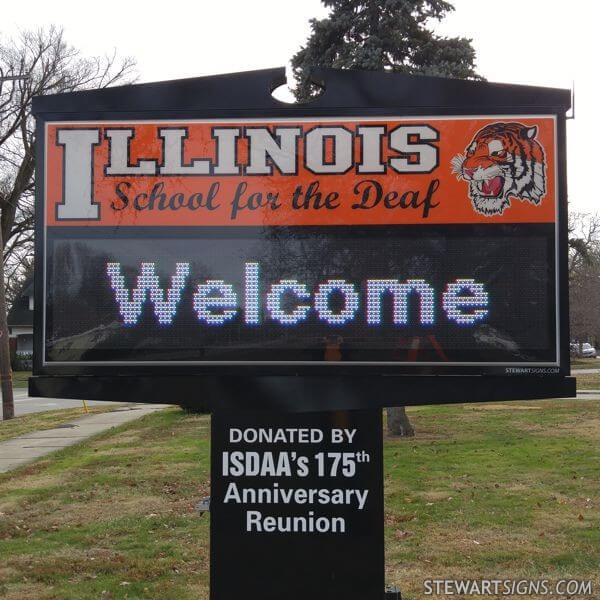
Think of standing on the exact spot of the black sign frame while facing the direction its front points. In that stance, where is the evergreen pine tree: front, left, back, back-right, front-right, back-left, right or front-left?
back

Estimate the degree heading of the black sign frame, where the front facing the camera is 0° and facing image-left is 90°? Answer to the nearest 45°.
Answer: approximately 0°
